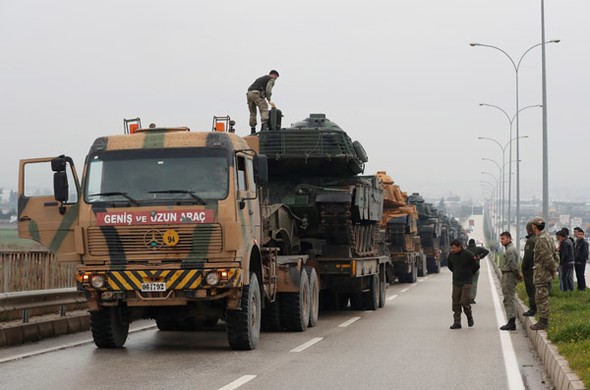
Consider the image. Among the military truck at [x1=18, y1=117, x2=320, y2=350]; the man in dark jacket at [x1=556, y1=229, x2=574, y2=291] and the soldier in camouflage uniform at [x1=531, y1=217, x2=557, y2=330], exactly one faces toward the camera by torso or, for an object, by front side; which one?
the military truck

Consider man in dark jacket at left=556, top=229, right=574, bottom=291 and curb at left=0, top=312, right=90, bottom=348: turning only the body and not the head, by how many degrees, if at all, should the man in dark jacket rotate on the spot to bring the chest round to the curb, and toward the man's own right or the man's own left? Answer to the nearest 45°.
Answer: approximately 45° to the man's own left

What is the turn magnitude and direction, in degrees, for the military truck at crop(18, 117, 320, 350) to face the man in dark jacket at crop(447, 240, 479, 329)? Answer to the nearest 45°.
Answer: approximately 135° to its left

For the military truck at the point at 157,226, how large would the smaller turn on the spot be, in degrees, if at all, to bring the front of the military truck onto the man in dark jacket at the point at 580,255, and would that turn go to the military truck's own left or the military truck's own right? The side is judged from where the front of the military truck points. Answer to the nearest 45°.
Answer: approximately 135° to the military truck's own left

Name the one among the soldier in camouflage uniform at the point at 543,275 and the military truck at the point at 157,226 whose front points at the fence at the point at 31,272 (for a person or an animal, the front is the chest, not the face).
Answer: the soldier in camouflage uniform

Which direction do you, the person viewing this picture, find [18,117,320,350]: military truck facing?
facing the viewer

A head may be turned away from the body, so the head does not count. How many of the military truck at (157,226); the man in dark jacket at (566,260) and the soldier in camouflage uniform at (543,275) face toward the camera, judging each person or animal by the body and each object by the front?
1

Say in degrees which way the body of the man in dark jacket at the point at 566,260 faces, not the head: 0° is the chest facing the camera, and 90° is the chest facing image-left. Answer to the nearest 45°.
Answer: approximately 90°

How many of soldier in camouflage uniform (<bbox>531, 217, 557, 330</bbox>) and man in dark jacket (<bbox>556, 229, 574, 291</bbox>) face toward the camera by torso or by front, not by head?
0

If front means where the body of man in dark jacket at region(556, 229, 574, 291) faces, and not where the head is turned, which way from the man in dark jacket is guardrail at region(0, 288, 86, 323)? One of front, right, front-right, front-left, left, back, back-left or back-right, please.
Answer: front-left

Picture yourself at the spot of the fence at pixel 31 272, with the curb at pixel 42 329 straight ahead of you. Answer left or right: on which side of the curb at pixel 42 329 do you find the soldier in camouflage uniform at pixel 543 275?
left

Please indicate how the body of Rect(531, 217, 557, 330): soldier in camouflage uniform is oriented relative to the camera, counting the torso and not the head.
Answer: to the viewer's left

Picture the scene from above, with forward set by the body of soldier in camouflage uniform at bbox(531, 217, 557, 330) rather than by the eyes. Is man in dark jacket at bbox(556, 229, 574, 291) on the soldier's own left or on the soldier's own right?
on the soldier's own right

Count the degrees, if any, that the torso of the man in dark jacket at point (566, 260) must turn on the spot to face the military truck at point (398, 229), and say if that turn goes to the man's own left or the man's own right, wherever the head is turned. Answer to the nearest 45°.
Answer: approximately 45° to the man's own right

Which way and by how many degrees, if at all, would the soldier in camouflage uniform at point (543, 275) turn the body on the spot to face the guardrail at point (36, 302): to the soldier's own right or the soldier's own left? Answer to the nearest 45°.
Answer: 0° — they already face it

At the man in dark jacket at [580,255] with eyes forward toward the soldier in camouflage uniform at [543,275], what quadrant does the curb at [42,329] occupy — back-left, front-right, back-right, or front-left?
front-right
